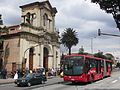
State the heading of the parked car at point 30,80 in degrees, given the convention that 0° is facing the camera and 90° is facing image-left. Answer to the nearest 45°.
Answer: approximately 45°

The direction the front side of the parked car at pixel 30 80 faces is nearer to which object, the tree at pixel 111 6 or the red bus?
the tree
